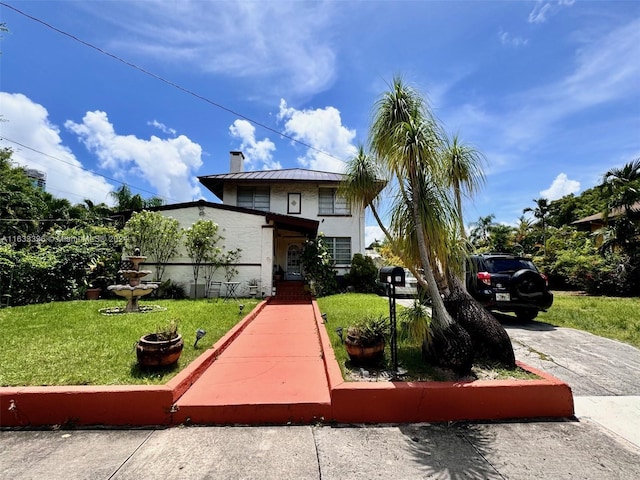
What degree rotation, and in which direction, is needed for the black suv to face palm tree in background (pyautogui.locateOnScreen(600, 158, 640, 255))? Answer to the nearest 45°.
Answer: approximately 90° to its right

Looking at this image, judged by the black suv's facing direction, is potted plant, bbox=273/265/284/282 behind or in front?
in front

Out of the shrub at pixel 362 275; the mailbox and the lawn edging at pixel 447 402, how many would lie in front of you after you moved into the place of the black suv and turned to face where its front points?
1

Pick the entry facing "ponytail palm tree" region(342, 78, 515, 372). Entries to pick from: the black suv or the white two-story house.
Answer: the white two-story house

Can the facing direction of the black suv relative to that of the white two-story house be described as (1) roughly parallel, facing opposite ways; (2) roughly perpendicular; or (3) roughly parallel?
roughly parallel, facing opposite ways

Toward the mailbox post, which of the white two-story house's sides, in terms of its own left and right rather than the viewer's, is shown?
front

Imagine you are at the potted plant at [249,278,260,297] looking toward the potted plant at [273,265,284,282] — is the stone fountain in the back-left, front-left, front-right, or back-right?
back-left

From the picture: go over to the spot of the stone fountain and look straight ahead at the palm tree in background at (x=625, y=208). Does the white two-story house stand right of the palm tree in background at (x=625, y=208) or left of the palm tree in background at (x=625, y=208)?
left

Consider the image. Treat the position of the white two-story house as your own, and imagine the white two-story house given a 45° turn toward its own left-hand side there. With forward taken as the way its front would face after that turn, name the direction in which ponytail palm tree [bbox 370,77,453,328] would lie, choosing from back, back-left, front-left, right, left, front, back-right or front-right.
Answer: front-right

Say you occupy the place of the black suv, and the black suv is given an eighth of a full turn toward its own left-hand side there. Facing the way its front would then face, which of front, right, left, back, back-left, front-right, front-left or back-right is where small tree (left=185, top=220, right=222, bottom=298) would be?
front

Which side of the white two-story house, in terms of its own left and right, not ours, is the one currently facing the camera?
front

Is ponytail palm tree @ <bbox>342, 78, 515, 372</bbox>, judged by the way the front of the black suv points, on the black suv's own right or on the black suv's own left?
on the black suv's own left

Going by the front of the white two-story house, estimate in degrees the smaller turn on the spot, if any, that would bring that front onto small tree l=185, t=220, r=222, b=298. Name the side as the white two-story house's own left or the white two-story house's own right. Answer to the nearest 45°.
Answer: approximately 45° to the white two-story house's own right

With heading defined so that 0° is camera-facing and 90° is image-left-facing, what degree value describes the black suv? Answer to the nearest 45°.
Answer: approximately 135°

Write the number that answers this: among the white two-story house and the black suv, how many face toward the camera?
1

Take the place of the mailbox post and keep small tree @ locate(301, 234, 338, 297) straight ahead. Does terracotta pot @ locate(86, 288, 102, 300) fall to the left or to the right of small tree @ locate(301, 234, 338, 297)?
left

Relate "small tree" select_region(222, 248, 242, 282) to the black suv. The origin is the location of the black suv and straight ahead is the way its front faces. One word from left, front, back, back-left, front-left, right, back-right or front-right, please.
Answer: front-left

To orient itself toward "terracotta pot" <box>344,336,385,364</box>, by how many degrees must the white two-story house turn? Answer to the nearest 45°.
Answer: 0° — it already faces it

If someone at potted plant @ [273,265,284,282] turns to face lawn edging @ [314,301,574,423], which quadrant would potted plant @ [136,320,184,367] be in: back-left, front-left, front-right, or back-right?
front-right

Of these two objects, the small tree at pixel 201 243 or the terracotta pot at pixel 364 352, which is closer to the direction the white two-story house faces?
the terracotta pot

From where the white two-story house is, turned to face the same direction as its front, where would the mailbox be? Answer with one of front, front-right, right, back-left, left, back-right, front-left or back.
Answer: front
